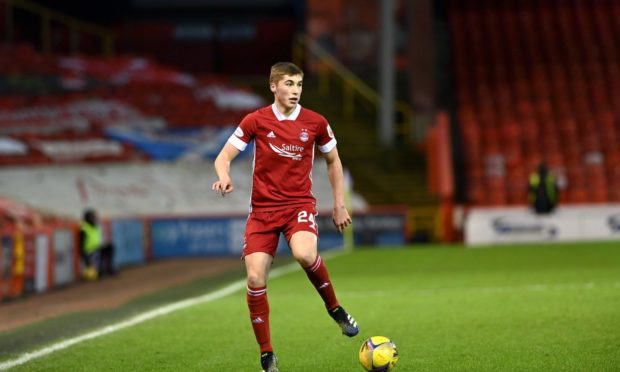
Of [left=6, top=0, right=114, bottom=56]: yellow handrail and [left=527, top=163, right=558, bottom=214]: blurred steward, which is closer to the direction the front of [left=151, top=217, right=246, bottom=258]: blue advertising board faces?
the blurred steward

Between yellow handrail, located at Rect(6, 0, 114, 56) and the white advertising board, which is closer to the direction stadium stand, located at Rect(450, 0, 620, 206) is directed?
the white advertising board

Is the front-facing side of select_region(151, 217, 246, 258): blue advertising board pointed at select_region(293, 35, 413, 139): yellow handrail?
no

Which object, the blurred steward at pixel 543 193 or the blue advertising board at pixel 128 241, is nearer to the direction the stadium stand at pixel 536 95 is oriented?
the blurred steward

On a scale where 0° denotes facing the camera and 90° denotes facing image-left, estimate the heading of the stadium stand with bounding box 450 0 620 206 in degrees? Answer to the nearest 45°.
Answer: approximately 0°

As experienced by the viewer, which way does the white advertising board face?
facing the viewer

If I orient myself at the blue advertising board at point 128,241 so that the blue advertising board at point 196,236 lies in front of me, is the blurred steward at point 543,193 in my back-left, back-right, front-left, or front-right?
front-right

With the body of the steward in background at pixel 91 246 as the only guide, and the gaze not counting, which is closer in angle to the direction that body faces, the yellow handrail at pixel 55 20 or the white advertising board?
the white advertising board

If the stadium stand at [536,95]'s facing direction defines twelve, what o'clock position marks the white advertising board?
The white advertising board is roughly at 12 o'clock from the stadium stand.

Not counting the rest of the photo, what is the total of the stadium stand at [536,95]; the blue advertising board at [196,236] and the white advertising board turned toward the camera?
3

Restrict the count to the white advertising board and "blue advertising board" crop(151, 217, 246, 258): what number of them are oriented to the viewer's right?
0

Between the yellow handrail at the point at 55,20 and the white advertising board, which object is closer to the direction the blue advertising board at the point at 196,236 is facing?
the white advertising board
